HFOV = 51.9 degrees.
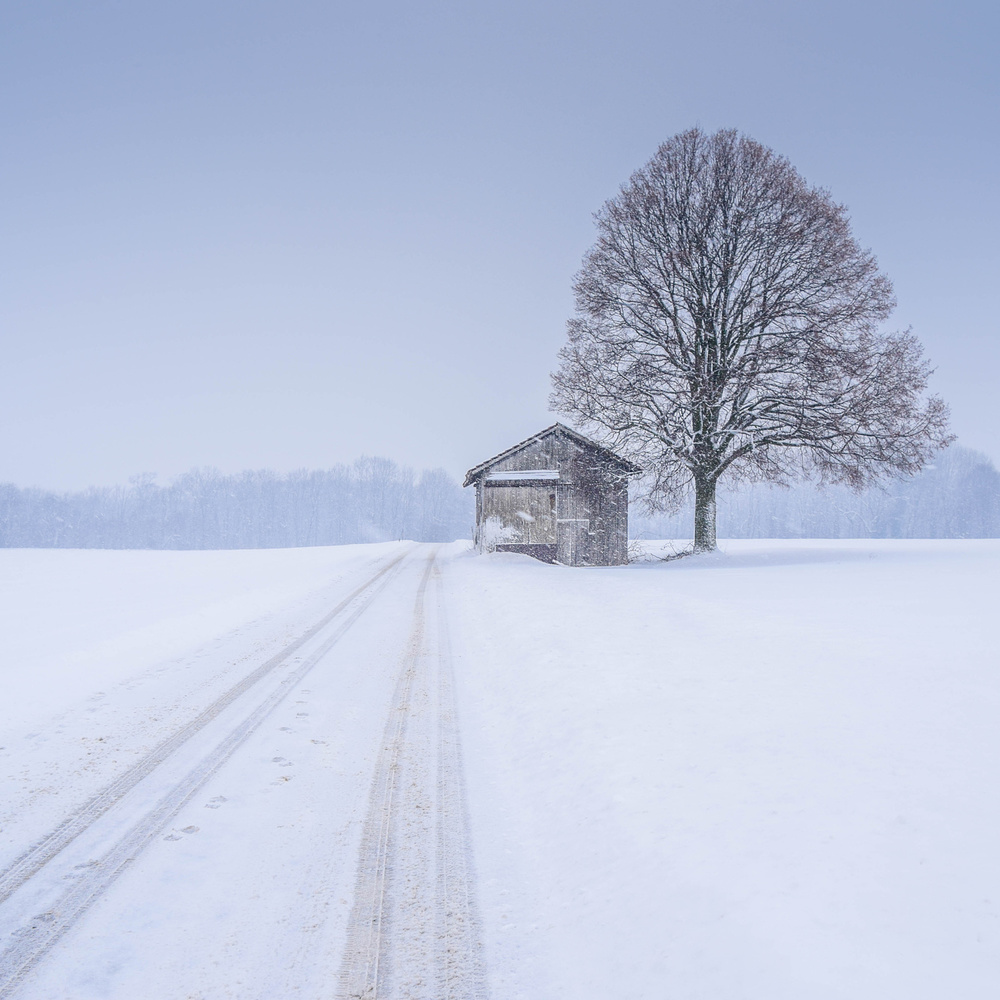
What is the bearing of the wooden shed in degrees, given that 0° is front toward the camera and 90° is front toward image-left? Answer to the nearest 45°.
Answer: approximately 0°
